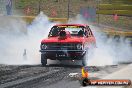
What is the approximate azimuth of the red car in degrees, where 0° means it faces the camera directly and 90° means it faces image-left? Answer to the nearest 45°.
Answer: approximately 0°
